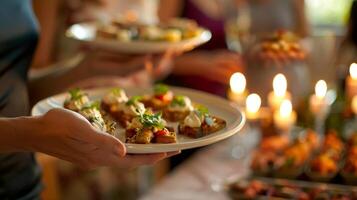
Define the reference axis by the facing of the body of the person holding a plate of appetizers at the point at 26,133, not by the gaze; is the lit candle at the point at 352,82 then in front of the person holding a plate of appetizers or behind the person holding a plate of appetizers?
in front

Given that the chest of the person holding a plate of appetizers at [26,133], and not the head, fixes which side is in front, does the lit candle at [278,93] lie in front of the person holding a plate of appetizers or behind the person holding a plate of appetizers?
in front

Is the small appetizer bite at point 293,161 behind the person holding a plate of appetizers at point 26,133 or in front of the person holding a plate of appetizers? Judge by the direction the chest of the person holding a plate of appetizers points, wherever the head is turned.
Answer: in front

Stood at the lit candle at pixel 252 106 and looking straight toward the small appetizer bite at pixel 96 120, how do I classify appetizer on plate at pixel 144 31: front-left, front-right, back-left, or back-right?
front-right

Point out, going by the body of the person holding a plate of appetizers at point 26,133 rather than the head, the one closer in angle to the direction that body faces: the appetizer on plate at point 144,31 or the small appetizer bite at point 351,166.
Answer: the small appetizer bite

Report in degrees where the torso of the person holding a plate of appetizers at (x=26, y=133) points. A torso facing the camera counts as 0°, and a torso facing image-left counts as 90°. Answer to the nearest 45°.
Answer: approximately 270°

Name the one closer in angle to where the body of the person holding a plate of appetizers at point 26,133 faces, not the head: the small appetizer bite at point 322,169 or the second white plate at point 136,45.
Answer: the small appetizer bite
